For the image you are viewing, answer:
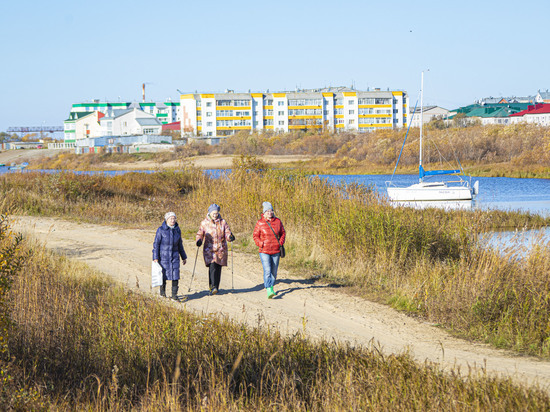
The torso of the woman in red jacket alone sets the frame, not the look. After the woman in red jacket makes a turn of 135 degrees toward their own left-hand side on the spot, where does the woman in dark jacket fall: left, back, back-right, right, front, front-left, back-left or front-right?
back-left

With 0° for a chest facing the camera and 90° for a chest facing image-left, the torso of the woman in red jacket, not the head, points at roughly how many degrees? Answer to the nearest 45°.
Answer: approximately 0°
